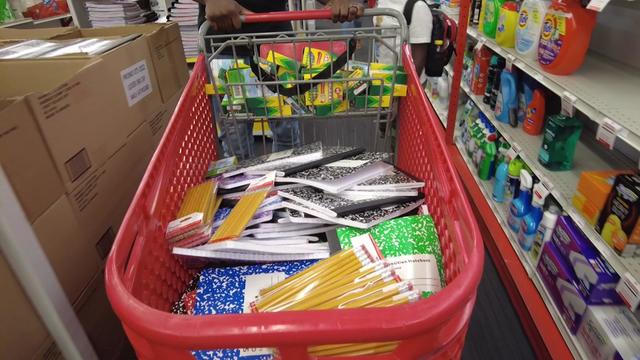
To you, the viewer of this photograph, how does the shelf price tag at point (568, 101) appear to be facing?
facing the viewer and to the left of the viewer

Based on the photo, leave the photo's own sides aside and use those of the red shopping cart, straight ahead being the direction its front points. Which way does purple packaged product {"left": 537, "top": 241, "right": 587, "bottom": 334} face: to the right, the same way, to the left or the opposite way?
to the right

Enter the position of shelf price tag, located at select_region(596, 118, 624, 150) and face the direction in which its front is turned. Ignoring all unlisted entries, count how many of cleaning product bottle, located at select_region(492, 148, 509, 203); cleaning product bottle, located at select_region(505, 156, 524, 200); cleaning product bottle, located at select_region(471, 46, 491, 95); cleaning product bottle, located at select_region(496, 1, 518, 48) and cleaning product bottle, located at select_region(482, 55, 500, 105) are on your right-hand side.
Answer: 5

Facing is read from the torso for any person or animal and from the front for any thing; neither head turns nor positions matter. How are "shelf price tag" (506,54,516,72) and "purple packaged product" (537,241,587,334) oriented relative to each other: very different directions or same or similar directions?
same or similar directions

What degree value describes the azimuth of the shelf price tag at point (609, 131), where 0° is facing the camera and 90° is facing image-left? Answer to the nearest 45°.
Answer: approximately 45°

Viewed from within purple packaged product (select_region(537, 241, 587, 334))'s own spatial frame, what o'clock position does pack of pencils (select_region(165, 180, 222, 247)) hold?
The pack of pencils is roughly at 12 o'clock from the purple packaged product.

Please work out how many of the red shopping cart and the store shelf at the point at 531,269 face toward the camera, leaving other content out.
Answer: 1

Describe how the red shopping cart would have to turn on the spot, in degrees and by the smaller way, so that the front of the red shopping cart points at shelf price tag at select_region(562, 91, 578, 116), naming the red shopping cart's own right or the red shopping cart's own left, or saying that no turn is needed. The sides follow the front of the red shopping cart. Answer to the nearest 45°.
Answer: approximately 135° to the red shopping cart's own left

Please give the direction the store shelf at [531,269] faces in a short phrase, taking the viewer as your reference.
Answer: facing to the left of the viewer

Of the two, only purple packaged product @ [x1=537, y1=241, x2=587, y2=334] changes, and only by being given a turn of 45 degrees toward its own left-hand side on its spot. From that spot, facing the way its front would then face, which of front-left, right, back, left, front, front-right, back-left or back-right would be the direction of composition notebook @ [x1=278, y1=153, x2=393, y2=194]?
front-right

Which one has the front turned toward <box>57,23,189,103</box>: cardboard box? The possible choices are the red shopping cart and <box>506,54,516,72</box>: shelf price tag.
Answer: the shelf price tag

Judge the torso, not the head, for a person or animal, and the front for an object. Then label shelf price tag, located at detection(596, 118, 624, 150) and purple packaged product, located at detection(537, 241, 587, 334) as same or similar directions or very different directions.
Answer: same or similar directions

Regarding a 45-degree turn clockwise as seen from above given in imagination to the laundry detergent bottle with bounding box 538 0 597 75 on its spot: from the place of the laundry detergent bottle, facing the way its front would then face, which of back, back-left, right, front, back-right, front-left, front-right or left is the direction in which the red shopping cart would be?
left
